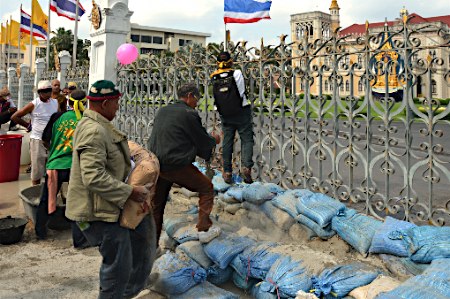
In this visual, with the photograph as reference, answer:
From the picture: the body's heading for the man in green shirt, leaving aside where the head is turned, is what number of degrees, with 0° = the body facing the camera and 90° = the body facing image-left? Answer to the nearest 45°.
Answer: approximately 225°

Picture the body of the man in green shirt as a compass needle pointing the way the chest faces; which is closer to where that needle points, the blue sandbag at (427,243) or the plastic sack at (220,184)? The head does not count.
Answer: the plastic sack

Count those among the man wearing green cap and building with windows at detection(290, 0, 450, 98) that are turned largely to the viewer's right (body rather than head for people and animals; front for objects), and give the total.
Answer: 1

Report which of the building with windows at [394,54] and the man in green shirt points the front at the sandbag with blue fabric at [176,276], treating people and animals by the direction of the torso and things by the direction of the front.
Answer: the building with windows

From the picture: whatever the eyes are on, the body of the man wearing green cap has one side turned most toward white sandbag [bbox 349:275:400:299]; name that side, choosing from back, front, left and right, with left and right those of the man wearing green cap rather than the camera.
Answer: front

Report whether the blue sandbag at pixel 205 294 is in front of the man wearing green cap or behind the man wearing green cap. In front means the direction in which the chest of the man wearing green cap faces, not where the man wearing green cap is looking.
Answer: in front

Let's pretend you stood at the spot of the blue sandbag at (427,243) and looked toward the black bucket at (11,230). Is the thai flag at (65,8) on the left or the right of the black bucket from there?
right

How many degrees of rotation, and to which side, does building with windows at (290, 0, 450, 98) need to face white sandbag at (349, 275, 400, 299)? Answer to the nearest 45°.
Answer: approximately 45° to its left

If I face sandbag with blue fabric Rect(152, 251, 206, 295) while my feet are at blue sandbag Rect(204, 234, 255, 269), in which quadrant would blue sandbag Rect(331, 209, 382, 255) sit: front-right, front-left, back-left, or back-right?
back-left

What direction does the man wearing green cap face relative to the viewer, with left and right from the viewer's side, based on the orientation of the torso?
facing to the right of the viewer
